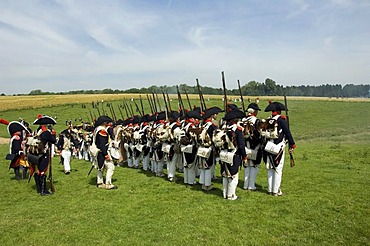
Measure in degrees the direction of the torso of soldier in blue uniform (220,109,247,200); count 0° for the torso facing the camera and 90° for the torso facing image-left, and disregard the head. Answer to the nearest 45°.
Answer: approximately 225°

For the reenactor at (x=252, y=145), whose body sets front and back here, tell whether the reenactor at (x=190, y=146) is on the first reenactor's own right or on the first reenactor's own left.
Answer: on the first reenactor's own left

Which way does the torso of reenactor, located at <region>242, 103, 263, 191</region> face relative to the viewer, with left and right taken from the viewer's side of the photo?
facing away from the viewer and to the right of the viewer

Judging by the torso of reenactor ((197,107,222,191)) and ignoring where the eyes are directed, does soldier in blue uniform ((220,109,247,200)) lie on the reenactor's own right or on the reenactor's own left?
on the reenactor's own right

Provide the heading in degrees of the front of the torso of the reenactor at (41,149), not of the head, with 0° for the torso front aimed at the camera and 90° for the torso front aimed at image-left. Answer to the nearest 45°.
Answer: approximately 225°
